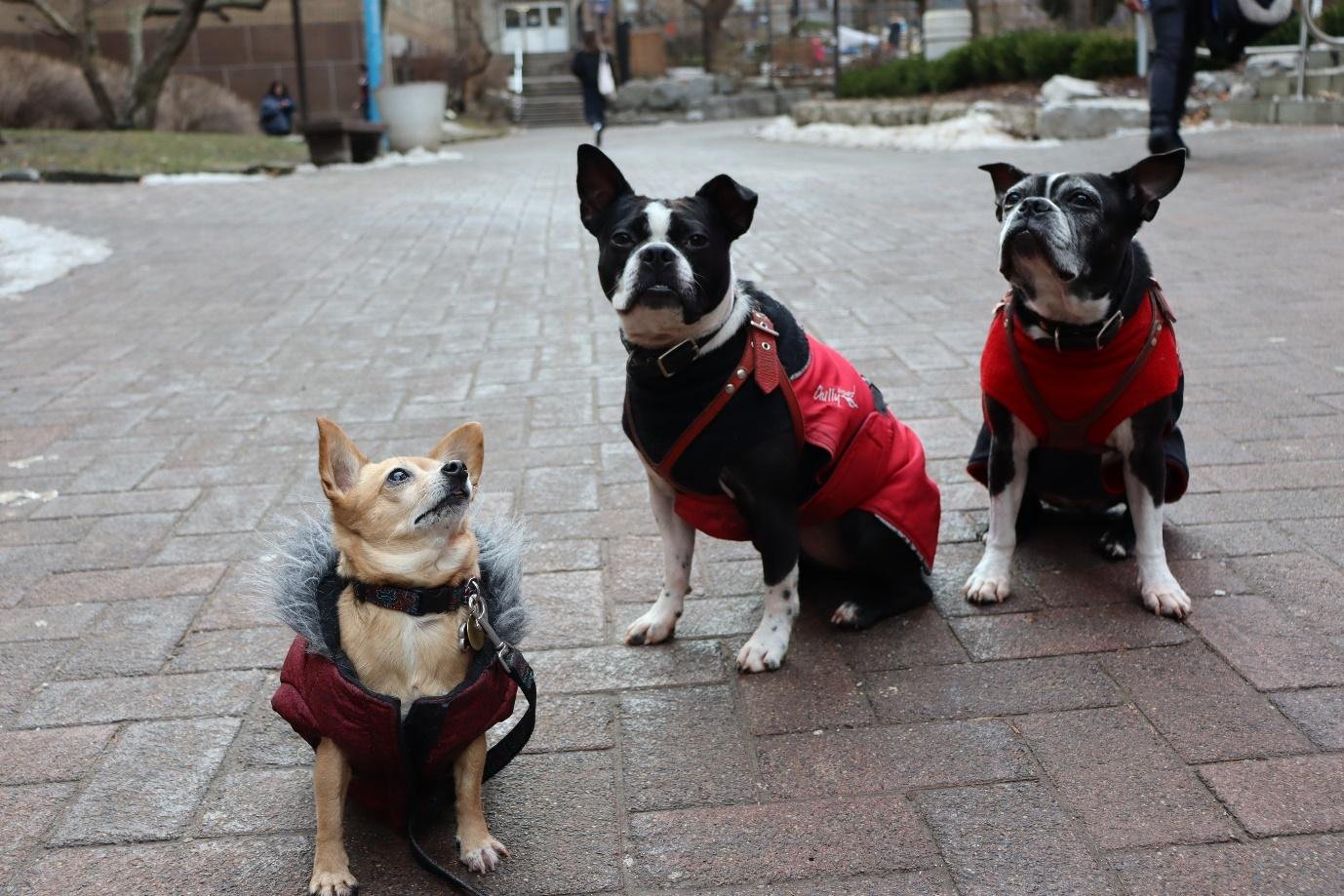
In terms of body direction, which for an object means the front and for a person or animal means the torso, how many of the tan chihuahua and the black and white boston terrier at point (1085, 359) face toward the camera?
2

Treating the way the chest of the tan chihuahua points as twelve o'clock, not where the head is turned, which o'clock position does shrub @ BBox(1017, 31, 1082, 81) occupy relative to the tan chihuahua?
The shrub is roughly at 7 o'clock from the tan chihuahua.

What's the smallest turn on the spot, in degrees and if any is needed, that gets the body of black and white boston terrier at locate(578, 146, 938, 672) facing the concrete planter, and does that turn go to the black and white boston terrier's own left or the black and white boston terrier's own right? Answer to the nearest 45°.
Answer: approximately 135° to the black and white boston terrier's own right

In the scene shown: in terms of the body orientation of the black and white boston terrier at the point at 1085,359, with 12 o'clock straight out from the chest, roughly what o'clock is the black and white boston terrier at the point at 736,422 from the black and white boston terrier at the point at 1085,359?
the black and white boston terrier at the point at 736,422 is roughly at 2 o'clock from the black and white boston terrier at the point at 1085,359.

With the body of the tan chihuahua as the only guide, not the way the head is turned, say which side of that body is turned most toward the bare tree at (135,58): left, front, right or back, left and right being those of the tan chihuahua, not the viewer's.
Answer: back

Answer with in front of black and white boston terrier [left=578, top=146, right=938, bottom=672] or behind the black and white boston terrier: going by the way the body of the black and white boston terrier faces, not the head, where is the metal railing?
behind

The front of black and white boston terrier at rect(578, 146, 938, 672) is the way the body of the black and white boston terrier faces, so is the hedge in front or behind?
behind

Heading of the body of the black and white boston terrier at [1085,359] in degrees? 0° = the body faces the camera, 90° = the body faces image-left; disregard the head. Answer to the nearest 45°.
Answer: approximately 0°

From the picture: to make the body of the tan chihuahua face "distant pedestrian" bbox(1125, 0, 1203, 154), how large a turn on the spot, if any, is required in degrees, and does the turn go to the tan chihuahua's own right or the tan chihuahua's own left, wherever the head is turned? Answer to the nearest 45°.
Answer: approximately 135° to the tan chihuahua's own left

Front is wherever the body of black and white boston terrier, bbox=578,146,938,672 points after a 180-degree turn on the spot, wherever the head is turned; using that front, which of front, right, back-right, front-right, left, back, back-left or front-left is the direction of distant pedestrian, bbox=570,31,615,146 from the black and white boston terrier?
front-left

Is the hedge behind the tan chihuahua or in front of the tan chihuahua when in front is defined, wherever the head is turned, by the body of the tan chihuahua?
behind

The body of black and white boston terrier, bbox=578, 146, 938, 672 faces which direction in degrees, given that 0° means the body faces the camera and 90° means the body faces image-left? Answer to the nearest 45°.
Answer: approximately 45°

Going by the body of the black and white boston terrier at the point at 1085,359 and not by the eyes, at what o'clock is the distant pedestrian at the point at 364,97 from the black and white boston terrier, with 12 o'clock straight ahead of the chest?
The distant pedestrian is roughly at 5 o'clock from the black and white boston terrier.

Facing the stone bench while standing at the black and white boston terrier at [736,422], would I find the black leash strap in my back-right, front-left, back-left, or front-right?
back-left
